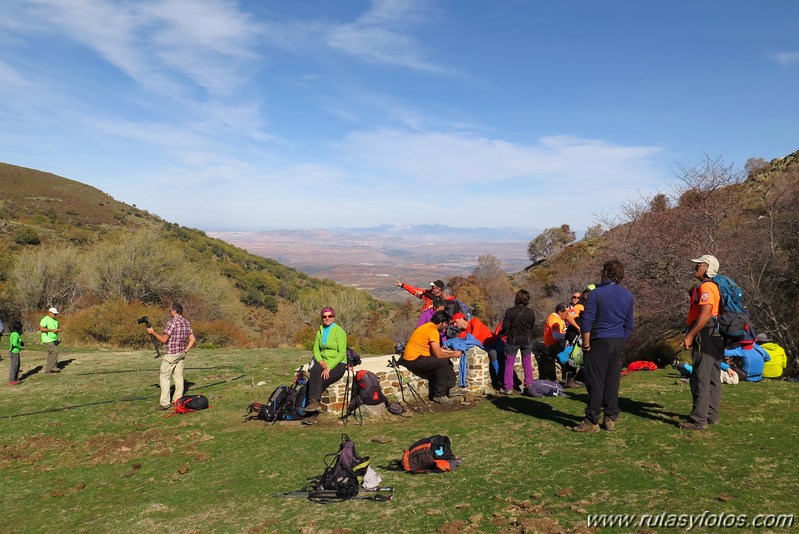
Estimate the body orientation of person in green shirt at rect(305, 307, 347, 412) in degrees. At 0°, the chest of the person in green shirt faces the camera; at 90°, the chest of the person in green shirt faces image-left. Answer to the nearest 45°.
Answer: approximately 45°

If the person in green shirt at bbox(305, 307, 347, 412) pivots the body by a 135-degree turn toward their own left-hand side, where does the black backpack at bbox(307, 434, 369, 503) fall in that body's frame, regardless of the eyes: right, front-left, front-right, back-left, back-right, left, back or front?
right

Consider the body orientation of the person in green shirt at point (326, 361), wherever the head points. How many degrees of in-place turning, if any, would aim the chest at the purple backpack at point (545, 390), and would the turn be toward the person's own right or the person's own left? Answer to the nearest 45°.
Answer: approximately 135° to the person's own left

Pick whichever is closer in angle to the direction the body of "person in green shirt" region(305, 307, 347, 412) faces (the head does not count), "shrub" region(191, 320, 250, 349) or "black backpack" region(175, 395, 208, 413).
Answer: the black backpack

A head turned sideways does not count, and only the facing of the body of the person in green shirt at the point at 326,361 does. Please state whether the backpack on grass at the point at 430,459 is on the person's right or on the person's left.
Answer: on the person's left

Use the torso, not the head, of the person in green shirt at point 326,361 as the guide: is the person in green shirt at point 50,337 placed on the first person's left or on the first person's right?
on the first person's right

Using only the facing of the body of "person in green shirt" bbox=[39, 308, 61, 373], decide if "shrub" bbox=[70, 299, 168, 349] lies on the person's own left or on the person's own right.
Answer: on the person's own left

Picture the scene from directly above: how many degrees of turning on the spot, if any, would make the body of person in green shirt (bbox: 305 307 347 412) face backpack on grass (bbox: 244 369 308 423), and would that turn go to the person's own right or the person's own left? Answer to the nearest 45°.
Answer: approximately 90° to the person's own right

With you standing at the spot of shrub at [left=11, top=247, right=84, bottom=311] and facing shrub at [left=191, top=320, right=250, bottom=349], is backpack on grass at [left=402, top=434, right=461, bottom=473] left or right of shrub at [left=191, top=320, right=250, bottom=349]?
right
